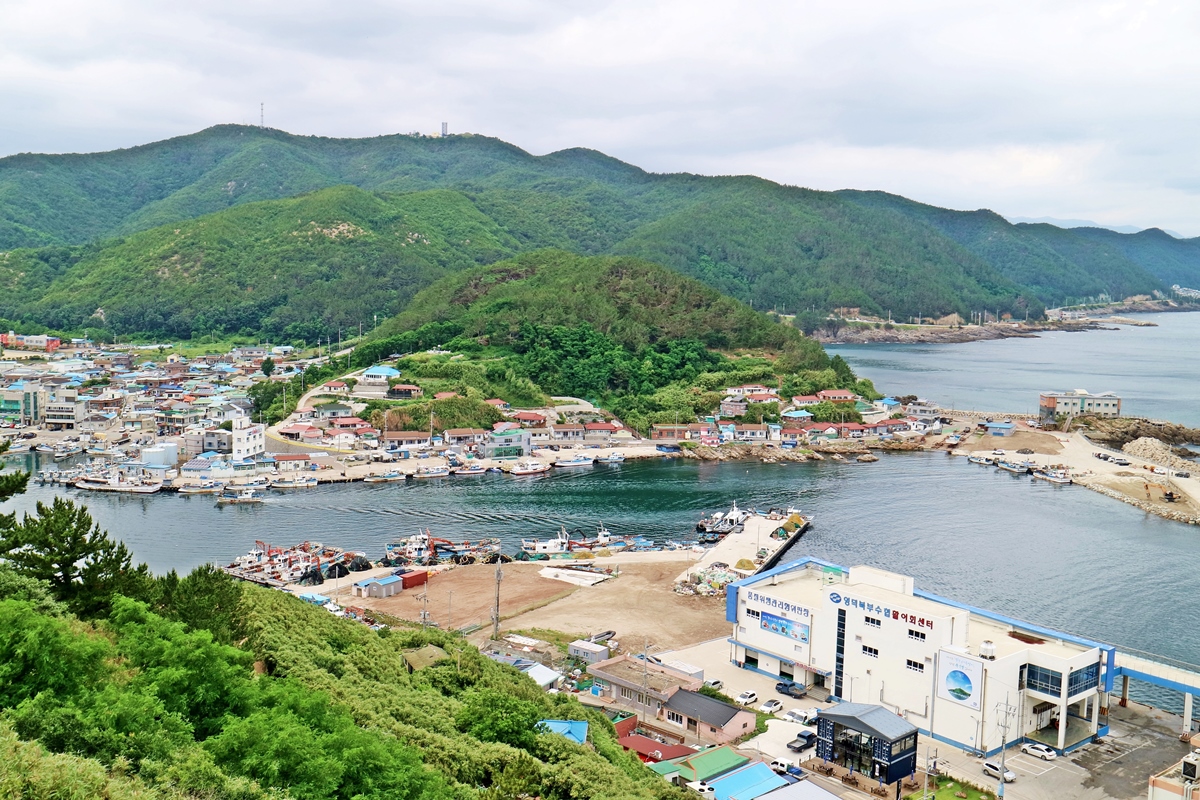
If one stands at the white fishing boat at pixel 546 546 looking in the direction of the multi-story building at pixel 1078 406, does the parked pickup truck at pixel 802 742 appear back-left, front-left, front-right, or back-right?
back-right

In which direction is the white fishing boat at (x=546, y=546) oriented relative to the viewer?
to the viewer's left

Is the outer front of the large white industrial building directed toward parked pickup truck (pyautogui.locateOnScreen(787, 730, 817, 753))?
yes

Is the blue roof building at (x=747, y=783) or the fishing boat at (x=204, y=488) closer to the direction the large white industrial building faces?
the blue roof building

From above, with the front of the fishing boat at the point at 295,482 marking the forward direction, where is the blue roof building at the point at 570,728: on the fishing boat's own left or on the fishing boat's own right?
on the fishing boat's own left

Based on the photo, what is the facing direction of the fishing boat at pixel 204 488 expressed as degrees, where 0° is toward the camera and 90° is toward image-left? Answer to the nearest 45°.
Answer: approximately 90°

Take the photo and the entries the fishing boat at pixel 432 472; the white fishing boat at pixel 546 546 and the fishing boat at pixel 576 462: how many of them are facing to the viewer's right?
1
